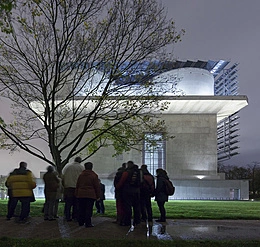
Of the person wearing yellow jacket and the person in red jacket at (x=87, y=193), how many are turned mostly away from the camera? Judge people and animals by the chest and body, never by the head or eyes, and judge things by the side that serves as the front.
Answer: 2

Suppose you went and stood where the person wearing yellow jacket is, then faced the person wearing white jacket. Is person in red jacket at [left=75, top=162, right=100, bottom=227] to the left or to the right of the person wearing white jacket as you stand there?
right

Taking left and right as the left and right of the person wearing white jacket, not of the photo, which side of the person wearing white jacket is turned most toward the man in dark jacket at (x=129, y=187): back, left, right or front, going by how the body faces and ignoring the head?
right

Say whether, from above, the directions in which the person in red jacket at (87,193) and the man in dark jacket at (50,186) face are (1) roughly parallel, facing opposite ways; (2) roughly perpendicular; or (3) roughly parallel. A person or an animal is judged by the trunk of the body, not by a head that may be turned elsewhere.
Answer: roughly parallel

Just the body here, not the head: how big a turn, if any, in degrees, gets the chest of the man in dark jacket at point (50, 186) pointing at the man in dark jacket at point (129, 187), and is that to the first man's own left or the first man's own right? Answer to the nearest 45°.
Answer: approximately 135° to the first man's own right

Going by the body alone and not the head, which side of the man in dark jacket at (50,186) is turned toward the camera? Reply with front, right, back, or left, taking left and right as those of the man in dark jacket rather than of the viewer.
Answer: back

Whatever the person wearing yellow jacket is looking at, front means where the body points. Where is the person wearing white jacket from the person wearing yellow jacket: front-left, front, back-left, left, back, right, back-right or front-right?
right

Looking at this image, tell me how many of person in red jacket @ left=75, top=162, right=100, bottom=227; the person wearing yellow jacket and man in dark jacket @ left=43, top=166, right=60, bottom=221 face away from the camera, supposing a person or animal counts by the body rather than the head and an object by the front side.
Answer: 3

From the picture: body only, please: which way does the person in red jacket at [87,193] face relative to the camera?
away from the camera

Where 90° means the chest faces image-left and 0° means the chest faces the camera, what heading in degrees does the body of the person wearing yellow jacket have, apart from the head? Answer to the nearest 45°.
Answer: approximately 180°

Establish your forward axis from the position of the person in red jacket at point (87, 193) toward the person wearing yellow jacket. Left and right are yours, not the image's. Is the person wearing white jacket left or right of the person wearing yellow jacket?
right

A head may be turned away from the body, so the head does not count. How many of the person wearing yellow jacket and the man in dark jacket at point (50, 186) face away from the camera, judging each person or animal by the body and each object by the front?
2

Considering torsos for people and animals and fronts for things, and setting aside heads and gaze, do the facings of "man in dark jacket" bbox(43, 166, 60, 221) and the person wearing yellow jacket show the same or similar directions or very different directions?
same or similar directions

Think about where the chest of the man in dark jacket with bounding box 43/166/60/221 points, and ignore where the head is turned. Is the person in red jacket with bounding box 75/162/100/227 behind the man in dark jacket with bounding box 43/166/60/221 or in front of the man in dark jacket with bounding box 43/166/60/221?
behind

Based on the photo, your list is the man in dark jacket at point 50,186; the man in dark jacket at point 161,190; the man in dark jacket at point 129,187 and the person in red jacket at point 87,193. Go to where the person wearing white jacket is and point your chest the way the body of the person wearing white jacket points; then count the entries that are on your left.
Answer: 1

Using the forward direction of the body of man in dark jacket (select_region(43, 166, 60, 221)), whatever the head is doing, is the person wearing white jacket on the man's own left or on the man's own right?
on the man's own right

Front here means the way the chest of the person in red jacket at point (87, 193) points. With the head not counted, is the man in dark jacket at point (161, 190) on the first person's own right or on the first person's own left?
on the first person's own right
